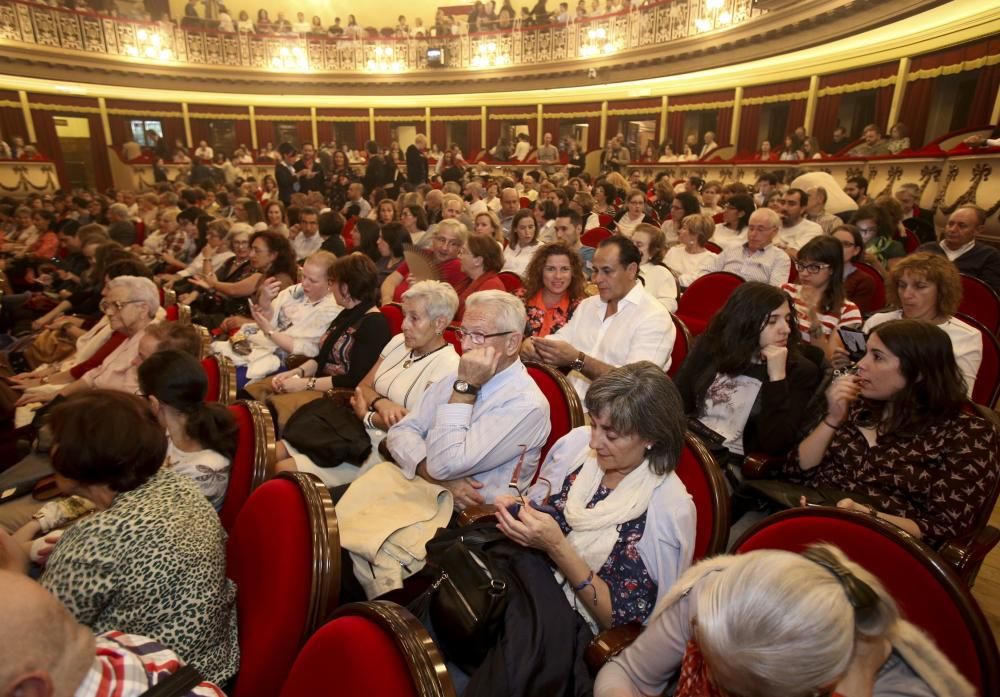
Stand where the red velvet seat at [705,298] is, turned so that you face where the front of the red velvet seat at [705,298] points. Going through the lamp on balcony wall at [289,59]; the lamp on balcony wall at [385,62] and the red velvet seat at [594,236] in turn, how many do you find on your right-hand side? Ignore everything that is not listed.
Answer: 3

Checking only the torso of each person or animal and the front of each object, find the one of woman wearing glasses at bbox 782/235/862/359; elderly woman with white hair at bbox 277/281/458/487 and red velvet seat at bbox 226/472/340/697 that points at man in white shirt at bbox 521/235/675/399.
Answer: the woman wearing glasses

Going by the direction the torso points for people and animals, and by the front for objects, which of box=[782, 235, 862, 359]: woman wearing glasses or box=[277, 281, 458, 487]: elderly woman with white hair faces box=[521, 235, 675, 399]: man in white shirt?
the woman wearing glasses

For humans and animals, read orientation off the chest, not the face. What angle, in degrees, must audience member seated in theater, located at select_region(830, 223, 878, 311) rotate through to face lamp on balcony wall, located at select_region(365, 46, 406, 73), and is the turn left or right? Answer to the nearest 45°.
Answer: approximately 90° to their right

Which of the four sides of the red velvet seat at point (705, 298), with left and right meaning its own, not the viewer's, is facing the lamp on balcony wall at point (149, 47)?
right

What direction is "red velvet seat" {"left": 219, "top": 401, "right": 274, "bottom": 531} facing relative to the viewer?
to the viewer's left

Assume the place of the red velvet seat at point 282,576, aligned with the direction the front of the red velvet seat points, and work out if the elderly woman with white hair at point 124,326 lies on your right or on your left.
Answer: on your right

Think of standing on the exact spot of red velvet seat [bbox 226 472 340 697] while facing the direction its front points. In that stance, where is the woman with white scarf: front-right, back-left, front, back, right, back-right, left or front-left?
back-left

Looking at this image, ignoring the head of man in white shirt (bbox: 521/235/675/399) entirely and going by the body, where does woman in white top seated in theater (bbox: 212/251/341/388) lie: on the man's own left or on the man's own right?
on the man's own right

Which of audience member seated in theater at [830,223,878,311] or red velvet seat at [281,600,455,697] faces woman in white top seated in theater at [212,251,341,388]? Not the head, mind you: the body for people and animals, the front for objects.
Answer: audience member seated in theater at [830,223,878,311]
